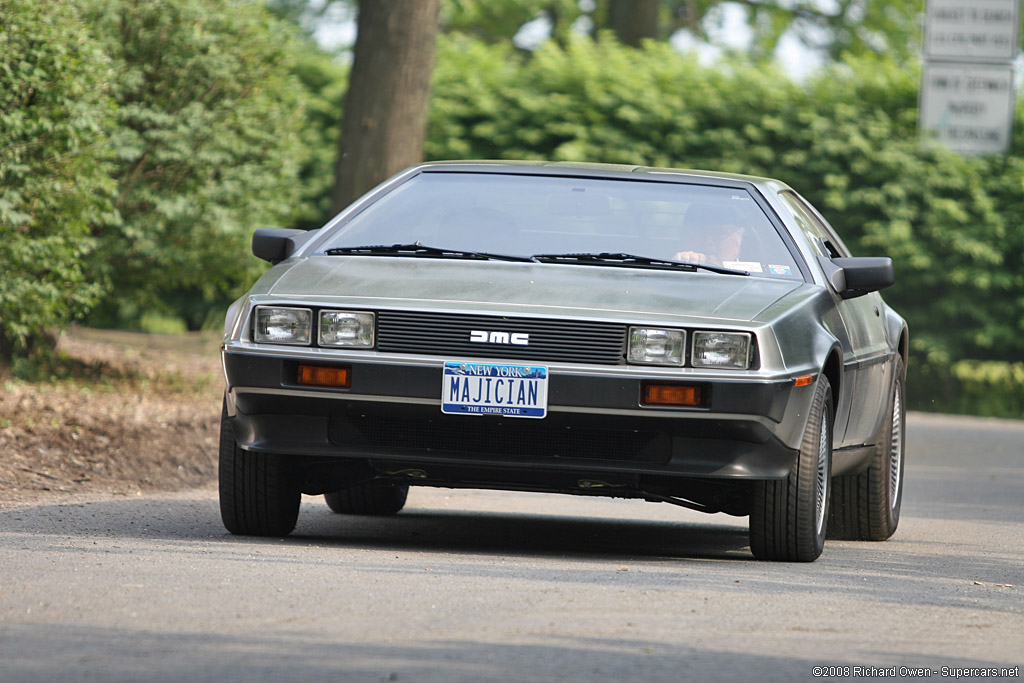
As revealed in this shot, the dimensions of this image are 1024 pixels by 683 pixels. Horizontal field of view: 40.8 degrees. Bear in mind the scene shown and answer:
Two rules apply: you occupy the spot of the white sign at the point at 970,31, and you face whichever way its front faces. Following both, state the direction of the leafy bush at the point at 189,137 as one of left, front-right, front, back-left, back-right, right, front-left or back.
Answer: front-right

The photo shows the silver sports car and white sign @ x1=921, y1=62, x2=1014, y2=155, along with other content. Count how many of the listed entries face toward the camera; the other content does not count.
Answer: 2

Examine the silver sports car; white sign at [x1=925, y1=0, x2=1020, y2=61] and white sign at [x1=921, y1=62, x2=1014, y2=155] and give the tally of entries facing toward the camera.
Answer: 3

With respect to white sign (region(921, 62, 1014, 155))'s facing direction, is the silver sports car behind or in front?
in front

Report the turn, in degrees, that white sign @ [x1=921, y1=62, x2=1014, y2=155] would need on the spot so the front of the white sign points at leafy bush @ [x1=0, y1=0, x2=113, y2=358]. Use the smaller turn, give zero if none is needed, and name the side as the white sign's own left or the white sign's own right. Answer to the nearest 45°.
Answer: approximately 45° to the white sign's own right

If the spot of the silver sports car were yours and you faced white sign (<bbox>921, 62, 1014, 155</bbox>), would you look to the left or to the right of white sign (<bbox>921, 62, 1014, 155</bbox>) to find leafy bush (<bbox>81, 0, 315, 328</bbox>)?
left

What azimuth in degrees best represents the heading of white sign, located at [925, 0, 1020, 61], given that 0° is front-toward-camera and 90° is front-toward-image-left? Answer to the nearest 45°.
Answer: approximately 0°

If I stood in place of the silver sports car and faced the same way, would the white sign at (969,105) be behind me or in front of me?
behind

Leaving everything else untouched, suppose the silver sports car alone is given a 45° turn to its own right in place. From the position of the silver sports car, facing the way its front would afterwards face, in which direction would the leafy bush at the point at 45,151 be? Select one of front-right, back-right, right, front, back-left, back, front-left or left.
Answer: right

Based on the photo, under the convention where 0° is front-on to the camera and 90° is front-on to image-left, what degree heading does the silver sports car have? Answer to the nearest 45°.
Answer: approximately 0°

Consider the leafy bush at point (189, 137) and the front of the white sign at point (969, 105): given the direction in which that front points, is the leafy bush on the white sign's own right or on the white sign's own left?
on the white sign's own right
